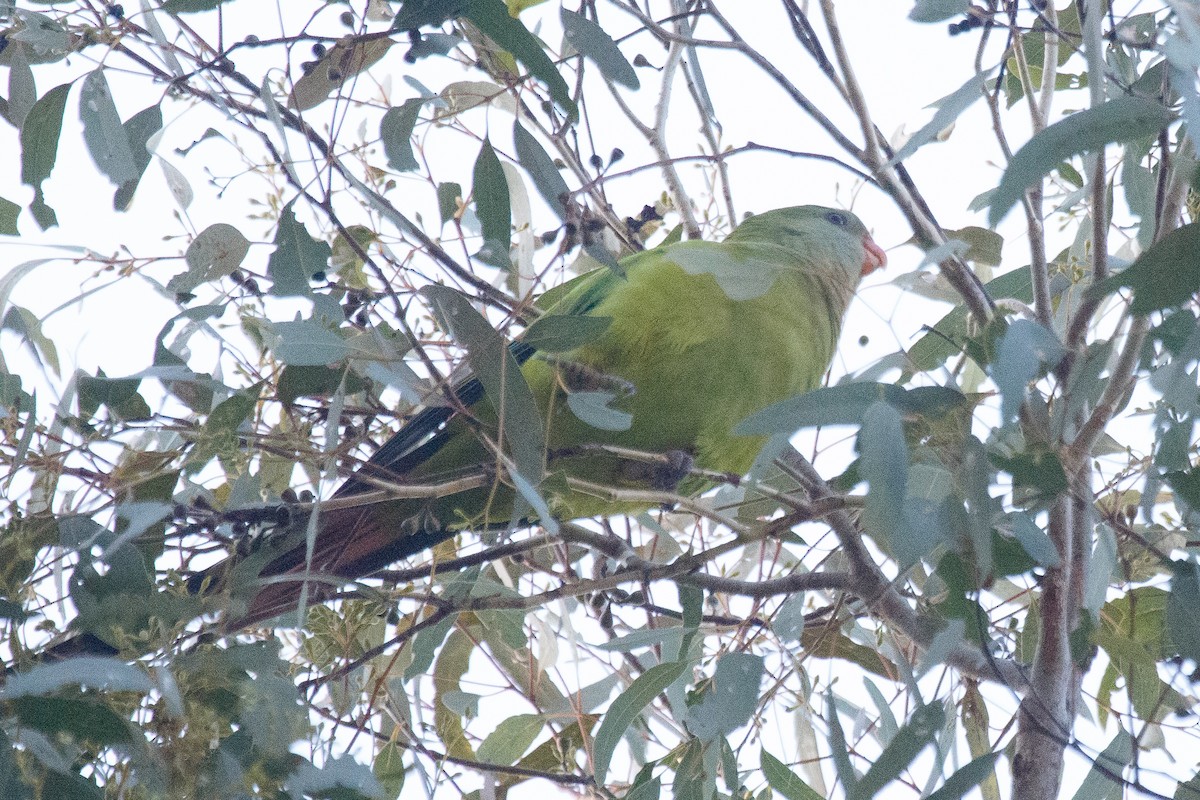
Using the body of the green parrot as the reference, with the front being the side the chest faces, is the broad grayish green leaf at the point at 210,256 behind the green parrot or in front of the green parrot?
behind

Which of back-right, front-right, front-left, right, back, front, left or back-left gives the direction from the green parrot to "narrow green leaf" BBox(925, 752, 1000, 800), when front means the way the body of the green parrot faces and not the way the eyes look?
front-right

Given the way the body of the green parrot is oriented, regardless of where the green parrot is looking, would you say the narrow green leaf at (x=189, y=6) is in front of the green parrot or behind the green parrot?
behind

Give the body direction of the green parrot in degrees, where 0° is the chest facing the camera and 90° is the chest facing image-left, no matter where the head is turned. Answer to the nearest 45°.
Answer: approximately 270°

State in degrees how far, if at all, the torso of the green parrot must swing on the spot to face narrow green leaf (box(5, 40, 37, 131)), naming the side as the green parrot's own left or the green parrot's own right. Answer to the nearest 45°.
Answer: approximately 180°
